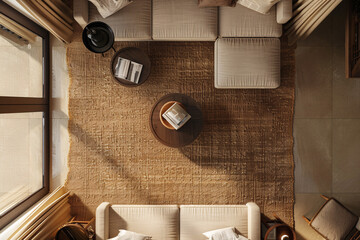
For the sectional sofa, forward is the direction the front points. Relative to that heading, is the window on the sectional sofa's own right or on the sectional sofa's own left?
on the sectional sofa's own right

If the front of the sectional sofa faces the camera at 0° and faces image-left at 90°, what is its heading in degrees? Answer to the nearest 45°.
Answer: approximately 0°

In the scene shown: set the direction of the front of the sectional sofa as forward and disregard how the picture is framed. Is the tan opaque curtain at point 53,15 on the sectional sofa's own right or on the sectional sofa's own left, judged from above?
on the sectional sofa's own right

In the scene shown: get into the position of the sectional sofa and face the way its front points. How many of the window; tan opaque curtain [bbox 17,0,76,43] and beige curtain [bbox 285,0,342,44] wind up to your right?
2

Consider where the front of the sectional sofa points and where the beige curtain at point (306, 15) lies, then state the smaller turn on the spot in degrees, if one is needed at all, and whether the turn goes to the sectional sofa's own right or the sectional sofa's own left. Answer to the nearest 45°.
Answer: approximately 90° to the sectional sofa's own left

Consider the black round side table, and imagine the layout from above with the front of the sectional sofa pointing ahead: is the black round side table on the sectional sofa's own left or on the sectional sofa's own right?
on the sectional sofa's own right

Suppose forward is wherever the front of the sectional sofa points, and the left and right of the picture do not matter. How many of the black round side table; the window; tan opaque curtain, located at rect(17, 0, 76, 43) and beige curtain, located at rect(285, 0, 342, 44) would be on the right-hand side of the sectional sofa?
3
